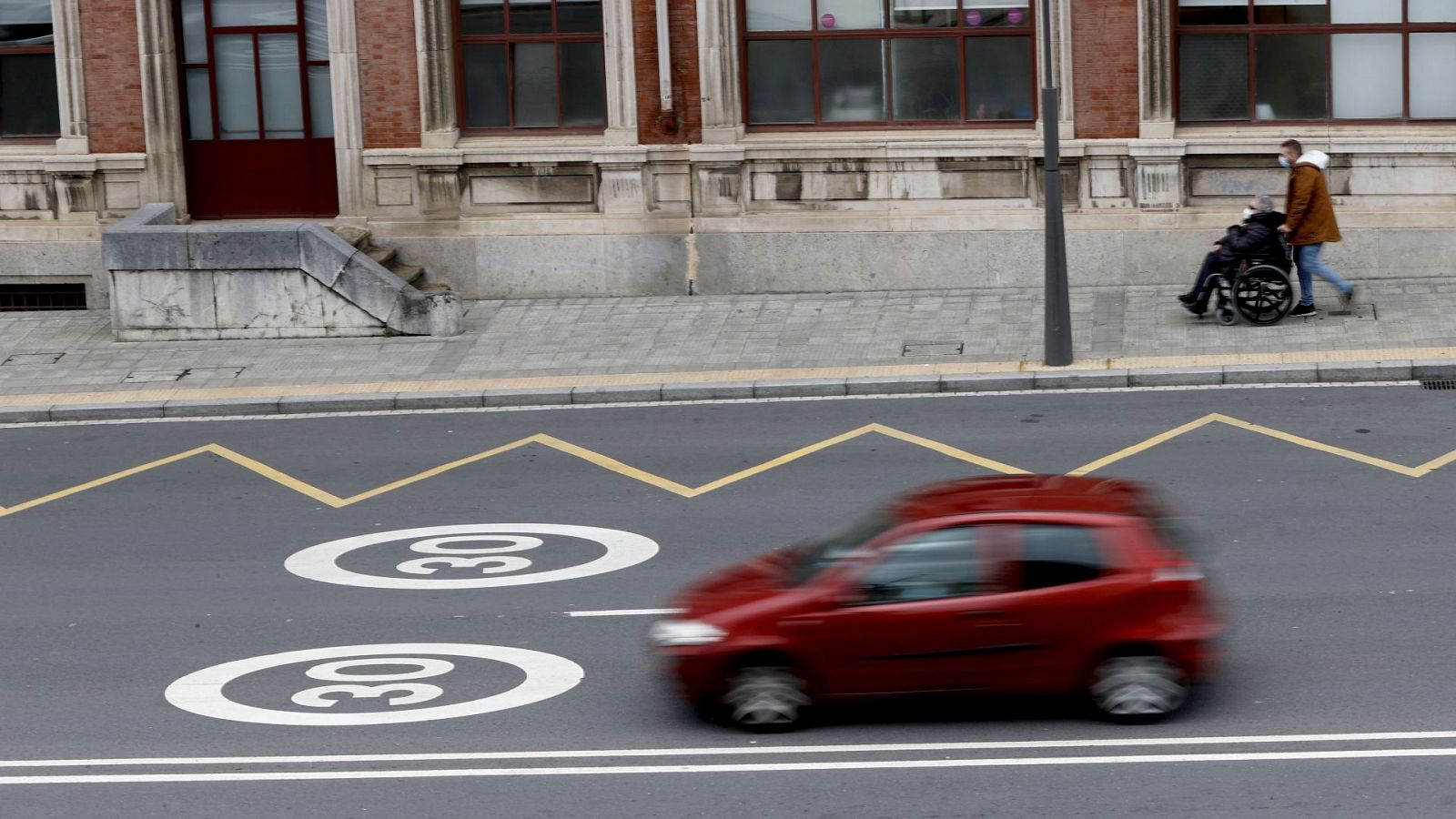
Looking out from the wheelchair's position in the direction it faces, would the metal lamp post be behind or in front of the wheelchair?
in front

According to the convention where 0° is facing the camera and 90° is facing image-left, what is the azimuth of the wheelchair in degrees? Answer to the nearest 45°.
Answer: approximately 90°

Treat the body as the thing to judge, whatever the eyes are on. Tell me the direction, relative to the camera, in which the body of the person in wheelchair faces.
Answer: to the viewer's left

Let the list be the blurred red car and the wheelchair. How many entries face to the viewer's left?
2

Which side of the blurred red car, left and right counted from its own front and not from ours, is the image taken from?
left

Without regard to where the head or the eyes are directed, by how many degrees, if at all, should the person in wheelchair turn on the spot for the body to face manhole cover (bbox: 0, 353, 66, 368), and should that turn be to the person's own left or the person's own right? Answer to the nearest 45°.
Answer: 0° — they already face it

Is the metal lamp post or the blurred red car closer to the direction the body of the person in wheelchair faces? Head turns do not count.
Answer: the metal lamp post

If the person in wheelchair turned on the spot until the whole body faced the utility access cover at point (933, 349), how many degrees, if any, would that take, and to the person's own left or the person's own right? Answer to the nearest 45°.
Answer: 0° — they already face it

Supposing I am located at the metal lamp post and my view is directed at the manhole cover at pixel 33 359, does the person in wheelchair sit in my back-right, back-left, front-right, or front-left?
back-right

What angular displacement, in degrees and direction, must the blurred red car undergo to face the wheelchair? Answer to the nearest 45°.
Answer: approximately 90° to its right

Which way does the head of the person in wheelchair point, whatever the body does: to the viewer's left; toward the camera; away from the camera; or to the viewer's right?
to the viewer's left

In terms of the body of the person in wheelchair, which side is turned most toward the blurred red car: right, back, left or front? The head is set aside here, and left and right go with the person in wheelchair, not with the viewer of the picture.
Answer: left
